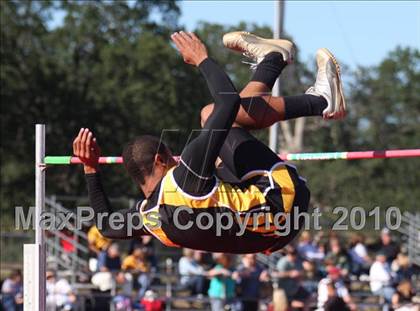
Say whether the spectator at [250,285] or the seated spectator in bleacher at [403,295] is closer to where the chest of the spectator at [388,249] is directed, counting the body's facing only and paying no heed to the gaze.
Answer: the seated spectator in bleacher

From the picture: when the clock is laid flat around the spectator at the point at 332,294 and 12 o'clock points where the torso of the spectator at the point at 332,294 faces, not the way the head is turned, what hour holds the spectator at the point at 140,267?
the spectator at the point at 140,267 is roughly at 4 o'clock from the spectator at the point at 332,294.

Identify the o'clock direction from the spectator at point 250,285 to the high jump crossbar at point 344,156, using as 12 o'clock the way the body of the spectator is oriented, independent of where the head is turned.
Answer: The high jump crossbar is roughly at 12 o'clock from the spectator.

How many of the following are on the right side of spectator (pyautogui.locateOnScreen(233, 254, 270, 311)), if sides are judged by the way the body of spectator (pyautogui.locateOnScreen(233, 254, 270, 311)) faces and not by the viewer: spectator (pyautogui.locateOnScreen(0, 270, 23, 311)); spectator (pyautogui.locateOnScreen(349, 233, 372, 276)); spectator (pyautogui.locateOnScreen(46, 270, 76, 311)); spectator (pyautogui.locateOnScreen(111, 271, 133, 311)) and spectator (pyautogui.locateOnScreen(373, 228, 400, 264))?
3

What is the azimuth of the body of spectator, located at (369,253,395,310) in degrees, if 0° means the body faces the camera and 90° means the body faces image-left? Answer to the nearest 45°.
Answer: approximately 315°

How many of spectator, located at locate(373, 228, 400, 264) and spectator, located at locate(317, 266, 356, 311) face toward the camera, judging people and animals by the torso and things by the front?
2

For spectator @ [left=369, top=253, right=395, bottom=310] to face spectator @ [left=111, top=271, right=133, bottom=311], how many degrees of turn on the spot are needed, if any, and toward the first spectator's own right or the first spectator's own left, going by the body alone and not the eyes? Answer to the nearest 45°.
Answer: approximately 90° to the first spectator's own right

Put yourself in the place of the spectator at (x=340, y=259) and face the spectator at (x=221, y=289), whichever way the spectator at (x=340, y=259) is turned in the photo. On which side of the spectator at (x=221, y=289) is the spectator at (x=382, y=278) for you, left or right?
left

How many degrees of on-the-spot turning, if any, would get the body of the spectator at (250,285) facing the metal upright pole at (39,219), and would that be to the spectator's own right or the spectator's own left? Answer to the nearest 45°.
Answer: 0° — they already face it

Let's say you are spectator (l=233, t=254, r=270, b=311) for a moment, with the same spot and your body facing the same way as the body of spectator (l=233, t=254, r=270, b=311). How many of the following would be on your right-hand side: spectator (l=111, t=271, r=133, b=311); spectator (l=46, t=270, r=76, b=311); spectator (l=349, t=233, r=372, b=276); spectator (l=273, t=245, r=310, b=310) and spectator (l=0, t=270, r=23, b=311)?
3

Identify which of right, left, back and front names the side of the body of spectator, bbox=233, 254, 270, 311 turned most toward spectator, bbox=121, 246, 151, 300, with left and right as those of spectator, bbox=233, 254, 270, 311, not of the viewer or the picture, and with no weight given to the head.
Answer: right
